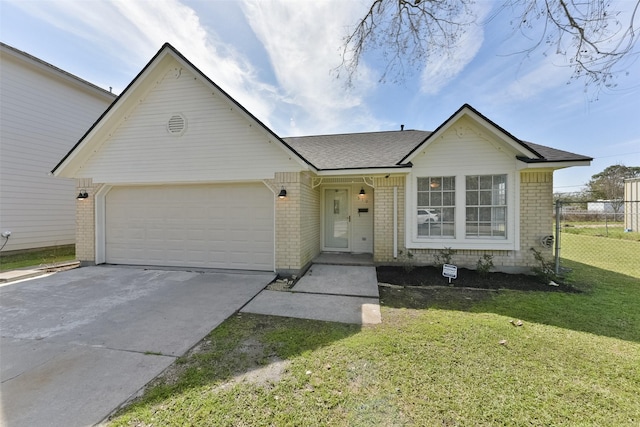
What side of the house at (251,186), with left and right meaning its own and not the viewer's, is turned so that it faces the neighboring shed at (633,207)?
left

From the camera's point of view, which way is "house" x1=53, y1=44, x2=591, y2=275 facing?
toward the camera

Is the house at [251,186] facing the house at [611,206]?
no

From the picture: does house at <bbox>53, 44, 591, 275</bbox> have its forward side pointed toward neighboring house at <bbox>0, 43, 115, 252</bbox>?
no

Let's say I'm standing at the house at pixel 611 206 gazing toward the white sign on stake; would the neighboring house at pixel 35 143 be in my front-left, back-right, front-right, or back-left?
front-right

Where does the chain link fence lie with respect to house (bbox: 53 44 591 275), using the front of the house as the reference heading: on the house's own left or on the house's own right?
on the house's own left

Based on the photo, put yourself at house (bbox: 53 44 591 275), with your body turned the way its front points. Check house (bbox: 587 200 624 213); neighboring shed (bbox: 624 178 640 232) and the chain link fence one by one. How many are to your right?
0
